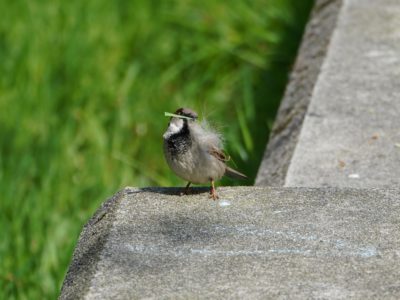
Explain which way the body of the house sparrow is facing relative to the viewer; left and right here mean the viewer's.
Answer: facing the viewer and to the left of the viewer

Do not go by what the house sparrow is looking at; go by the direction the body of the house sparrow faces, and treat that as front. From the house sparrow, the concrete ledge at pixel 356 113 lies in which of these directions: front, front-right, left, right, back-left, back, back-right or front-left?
back
